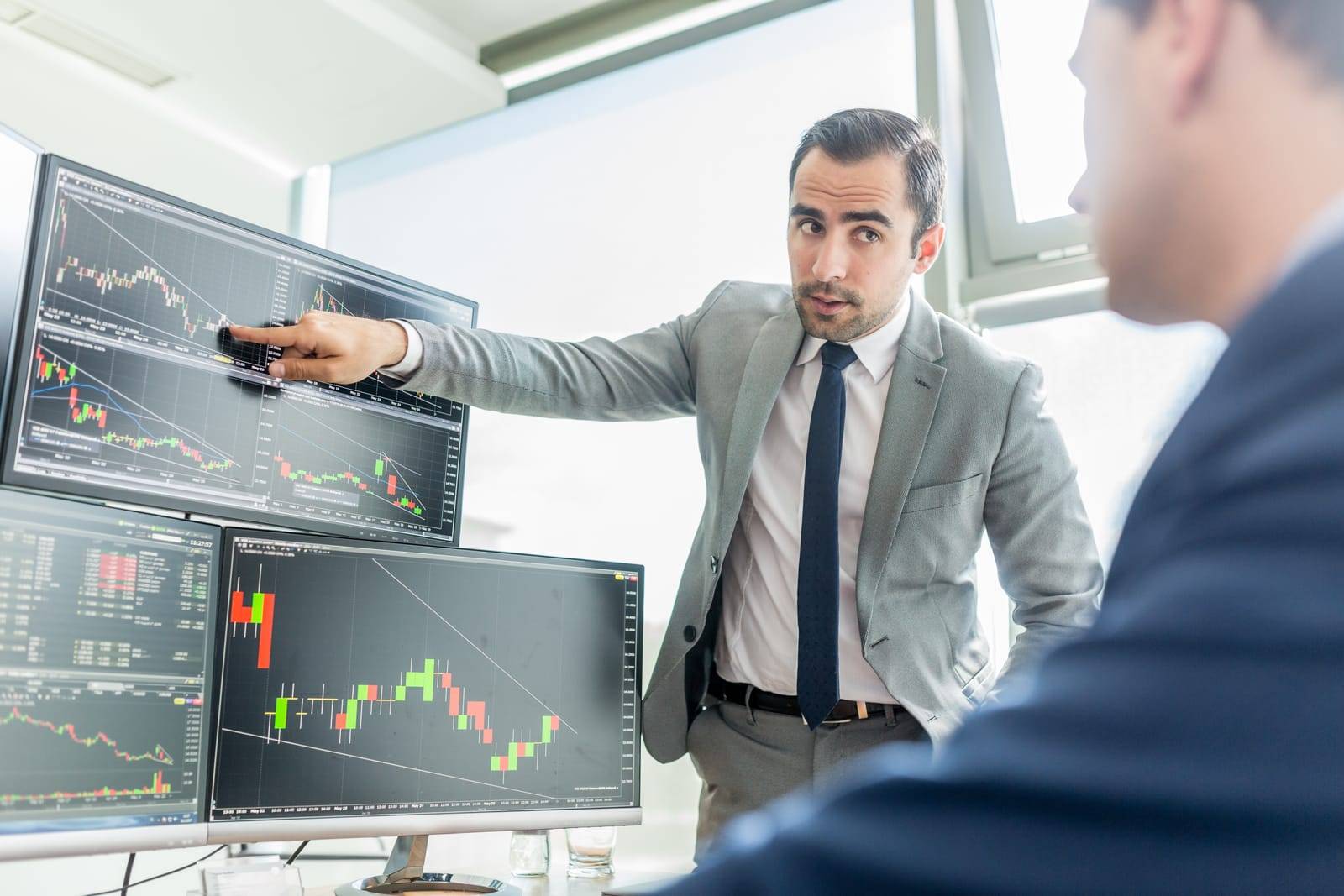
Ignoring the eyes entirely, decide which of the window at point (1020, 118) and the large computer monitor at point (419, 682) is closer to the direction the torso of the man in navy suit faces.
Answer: the large computer monitor

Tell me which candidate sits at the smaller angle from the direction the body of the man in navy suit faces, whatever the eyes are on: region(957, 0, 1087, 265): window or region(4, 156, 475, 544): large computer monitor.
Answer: the large computer monitor

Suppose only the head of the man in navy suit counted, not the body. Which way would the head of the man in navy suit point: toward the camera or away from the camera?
away from the camera

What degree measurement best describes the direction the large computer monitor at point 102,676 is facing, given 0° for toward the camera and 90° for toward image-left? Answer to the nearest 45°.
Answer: approximately 315°

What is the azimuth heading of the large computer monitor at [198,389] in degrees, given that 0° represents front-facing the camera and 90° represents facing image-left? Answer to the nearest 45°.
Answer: approximately 315°

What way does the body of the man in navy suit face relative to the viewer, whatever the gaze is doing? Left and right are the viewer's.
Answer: facing away from the viewer and to the left of the viewer

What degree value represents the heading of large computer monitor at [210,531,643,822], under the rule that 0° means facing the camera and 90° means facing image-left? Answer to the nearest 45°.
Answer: approximately 315°
